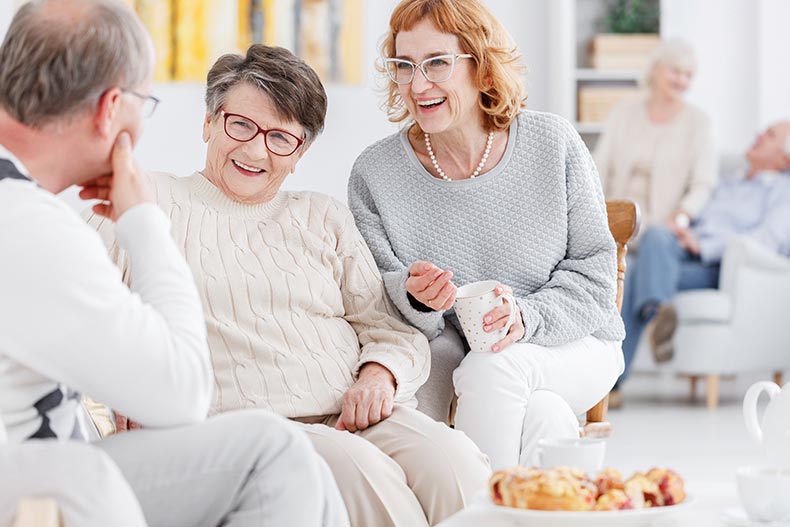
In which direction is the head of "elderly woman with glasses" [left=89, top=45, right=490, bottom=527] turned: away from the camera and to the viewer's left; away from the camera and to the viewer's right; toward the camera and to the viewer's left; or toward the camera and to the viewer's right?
toward the camera and to the viewer's left

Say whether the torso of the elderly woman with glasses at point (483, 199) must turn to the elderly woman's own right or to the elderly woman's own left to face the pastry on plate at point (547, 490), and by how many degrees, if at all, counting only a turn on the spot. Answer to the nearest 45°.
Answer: approximately 45° to the elderly woman's own left

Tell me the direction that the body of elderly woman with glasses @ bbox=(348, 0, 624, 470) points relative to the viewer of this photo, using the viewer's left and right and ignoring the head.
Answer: facing the viewer and to the left of the viewer

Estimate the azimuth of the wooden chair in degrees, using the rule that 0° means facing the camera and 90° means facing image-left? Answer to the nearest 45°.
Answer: approximately 45°

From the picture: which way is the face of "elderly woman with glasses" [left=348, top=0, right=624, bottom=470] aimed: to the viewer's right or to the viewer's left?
to the viewer's left

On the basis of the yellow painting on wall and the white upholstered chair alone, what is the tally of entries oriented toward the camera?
1

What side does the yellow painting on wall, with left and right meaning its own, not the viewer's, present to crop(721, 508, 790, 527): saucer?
front

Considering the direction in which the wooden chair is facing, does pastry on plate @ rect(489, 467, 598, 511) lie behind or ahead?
ahead

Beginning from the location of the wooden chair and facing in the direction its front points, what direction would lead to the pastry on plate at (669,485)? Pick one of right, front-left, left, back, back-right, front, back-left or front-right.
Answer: front-left

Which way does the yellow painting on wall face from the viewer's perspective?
toward the camera

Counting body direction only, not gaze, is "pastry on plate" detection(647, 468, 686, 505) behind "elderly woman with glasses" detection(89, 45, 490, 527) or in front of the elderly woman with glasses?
in front

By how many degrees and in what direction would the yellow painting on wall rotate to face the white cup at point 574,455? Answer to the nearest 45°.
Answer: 0° — it already faces it

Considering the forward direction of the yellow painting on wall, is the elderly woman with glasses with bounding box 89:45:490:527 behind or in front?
in front

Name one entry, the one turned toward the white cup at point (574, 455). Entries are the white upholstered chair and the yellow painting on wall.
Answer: the yellow painting on wall
